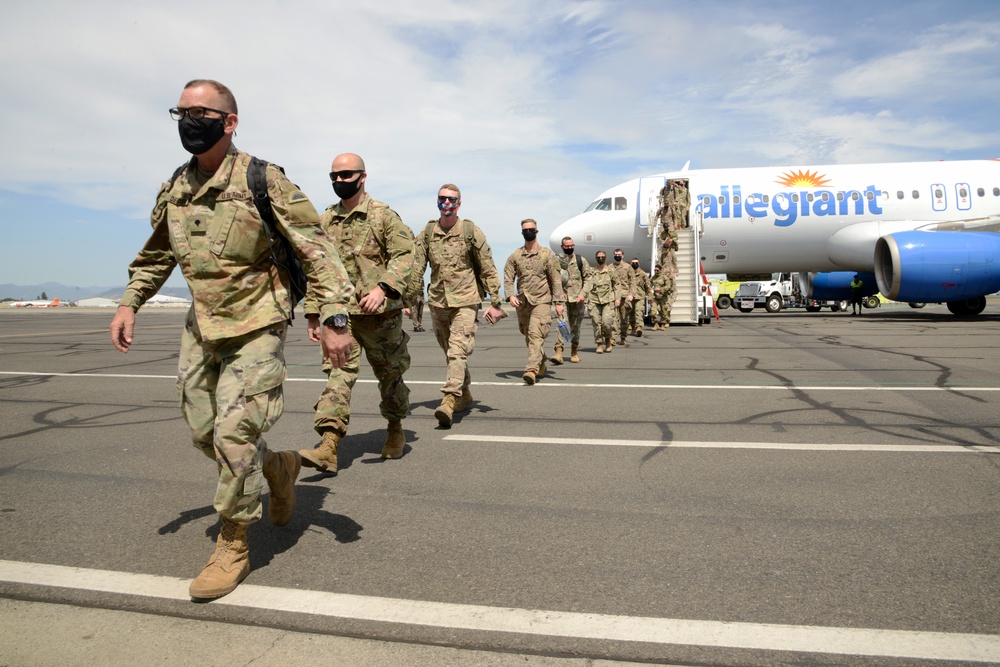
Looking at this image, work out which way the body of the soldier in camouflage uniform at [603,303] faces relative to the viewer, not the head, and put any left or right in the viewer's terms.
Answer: facing the viewer

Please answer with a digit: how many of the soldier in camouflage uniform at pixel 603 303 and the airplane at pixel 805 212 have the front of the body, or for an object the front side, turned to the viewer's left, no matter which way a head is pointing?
1

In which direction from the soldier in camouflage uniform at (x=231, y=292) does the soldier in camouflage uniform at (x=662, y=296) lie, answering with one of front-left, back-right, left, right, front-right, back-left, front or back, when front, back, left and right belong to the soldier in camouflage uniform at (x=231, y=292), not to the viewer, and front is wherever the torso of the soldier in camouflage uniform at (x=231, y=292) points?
back

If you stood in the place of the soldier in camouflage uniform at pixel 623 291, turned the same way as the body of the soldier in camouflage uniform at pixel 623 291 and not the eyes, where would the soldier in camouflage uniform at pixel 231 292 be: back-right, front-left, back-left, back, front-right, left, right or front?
front-left

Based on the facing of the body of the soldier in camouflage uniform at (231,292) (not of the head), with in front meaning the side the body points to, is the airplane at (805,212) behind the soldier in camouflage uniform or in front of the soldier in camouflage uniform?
behind

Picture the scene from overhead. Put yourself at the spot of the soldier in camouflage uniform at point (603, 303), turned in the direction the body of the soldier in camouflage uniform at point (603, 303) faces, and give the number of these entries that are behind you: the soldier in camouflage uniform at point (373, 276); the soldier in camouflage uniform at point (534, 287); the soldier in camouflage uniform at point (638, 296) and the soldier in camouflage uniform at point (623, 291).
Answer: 2

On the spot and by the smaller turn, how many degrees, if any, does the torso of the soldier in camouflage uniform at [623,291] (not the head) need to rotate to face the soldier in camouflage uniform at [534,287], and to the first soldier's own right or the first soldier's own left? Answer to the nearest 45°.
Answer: approximately 45° to the first soldier's own left

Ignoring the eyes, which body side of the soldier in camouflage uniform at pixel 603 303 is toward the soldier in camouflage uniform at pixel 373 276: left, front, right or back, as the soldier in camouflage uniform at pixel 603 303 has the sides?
front

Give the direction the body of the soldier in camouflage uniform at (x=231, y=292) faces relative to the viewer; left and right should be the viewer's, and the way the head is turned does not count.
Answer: facing the viewer and to the left of the viewer

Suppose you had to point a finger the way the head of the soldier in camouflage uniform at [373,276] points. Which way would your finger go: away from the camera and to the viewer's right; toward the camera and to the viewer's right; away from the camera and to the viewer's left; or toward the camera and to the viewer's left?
toward the camera and to the viewer's left

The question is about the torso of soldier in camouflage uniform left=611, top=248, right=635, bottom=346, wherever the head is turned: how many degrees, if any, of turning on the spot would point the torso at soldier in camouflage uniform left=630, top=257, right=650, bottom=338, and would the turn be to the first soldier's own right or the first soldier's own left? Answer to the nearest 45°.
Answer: approximately 135° to the first soldier's own right

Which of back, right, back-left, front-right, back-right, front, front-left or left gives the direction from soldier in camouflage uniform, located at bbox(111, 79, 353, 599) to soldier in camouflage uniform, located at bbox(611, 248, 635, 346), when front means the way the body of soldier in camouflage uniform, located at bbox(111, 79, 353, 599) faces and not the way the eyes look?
back

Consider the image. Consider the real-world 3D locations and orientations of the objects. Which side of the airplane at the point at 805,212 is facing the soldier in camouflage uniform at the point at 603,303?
left

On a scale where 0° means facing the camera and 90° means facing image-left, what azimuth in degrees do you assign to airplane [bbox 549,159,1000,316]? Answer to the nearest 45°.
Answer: approximately 90°
